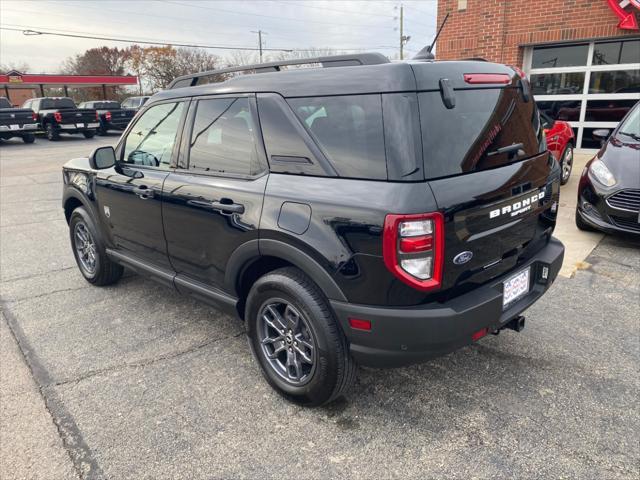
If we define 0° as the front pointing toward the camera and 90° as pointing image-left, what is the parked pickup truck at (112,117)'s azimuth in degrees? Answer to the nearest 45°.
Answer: approximately 135°

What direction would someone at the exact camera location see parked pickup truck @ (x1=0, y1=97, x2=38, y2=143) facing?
facing away from the viewer and to the left of the viewer

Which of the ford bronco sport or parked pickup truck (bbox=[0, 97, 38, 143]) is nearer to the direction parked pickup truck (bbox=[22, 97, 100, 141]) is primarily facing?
the parked pickup truck (bbox=[0, 97, 38, 143])

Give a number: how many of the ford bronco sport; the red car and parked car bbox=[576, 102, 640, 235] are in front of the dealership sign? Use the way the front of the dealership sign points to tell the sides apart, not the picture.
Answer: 3

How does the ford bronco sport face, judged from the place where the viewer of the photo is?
facing away from the viewer and to the left of the viewer

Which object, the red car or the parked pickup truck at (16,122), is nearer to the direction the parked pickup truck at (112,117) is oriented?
the parked pickup truck at (16,122)

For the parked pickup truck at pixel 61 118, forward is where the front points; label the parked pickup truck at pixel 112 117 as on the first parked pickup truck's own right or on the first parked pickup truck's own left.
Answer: on the first parked pickup truck's own right

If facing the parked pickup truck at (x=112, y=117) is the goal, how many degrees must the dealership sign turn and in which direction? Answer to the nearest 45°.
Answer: approximately 90° to its right

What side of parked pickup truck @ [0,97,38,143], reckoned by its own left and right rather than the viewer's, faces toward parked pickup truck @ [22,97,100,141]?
right

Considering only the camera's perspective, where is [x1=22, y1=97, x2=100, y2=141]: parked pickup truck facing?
facing away from the viewer and to the left of the viewer
